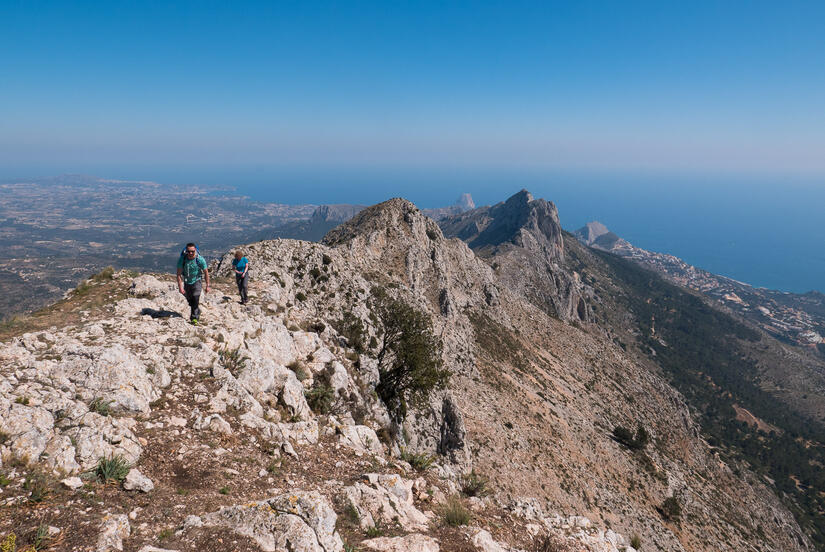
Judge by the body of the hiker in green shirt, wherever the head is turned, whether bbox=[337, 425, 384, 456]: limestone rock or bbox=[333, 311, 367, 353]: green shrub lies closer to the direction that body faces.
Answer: the limestone rock

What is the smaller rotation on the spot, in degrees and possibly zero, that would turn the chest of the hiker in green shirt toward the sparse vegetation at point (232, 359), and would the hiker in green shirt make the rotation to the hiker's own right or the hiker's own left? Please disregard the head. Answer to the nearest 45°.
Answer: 0° — they already face it

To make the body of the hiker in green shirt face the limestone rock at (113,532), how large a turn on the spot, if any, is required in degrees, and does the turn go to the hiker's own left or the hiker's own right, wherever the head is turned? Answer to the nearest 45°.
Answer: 0° — they already face it

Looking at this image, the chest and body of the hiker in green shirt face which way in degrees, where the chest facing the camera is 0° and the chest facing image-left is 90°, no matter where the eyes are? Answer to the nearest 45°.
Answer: approximately 0°

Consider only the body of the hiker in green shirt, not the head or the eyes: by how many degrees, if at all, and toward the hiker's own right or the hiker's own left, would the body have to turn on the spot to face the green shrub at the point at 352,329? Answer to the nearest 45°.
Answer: approximately 135° to the hiker's own left

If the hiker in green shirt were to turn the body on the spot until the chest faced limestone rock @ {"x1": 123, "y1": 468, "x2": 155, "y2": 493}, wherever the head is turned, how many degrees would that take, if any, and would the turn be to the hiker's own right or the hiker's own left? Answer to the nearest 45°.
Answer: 0° — they already face it

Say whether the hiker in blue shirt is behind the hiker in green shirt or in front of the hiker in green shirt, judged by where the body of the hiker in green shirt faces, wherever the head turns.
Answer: behind

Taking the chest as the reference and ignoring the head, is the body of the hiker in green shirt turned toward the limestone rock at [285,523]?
yes

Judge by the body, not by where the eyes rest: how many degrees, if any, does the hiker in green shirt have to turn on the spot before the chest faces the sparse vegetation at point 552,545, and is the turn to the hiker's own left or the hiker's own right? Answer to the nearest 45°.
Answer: approximately 45° to the hiker's own left

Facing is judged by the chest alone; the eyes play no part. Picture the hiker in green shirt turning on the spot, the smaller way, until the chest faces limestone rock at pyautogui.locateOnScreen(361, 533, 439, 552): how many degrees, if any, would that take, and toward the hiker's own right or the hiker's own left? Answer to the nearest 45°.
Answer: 0° — they already face it
